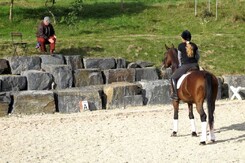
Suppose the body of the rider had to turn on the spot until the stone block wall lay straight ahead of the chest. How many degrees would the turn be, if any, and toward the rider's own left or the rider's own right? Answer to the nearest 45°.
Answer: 0° — they already face it

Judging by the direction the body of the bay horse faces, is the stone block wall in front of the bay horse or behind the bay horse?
in front

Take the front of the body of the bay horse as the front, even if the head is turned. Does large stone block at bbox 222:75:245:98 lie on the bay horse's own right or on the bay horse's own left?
on the bay horse's own right

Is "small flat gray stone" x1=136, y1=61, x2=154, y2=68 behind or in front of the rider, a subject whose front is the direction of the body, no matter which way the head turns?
in front

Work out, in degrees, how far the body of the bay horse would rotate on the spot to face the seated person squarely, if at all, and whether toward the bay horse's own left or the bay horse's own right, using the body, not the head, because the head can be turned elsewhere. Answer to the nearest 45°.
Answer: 0° — it already faces them

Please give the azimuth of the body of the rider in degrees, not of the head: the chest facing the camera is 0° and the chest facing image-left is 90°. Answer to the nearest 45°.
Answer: approximately 135°

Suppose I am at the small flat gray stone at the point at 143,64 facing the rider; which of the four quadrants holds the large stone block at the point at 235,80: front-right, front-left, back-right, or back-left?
front-left

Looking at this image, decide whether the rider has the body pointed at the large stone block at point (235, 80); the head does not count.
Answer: no

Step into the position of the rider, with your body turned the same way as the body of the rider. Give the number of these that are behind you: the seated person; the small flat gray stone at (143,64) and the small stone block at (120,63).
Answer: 0

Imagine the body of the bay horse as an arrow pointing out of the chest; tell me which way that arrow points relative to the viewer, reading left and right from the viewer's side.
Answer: facing away from the viewer and to the left of the viewer
